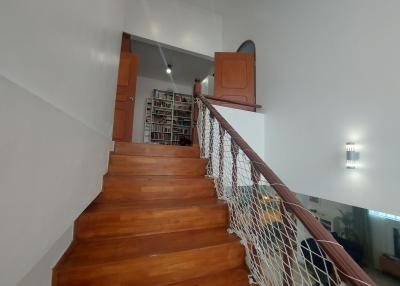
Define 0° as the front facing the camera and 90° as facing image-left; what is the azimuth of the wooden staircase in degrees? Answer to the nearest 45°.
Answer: approximately 0°

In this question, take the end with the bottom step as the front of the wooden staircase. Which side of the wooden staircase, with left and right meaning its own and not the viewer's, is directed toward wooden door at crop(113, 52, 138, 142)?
back

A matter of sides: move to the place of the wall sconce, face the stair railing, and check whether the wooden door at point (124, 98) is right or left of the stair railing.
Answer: right

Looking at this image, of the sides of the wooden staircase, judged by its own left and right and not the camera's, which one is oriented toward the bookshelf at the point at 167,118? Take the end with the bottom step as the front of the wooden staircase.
back

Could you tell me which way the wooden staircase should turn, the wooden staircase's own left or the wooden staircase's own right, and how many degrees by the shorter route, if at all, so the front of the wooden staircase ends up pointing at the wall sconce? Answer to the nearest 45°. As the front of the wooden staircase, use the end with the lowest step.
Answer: approximately 90° to the wooden staircase's own left

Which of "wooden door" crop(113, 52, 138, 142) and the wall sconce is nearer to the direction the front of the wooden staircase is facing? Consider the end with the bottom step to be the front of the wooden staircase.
the wall sconce
